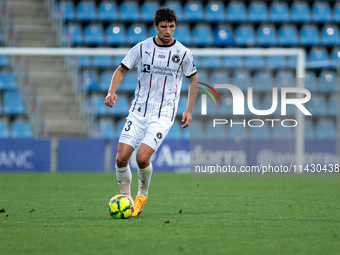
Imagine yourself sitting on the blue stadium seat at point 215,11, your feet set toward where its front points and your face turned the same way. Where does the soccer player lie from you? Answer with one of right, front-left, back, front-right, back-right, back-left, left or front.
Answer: front

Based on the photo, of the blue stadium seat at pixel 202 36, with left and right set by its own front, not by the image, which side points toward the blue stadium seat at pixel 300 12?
left

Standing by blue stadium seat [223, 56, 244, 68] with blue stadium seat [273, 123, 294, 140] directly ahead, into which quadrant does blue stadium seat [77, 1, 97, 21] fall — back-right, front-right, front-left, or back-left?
back-right

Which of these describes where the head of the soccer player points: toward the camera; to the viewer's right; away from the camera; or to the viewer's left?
toward the camera

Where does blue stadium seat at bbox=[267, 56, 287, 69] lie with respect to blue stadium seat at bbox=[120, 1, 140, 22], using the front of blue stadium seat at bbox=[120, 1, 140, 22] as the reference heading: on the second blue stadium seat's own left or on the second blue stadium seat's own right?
on the second blue stadium seat's own left

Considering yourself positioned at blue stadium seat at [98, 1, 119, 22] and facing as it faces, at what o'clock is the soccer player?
The soccer player is roughly at 12 o'clock from the blue stadium seat.

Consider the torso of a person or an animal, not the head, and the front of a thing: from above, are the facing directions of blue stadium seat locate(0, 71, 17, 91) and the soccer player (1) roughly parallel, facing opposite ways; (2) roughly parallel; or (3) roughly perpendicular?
roughly parallel

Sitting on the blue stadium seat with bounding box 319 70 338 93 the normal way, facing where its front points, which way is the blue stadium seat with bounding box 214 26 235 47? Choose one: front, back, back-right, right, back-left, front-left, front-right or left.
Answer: right

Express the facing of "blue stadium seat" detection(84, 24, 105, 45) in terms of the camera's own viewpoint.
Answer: facing the viewer

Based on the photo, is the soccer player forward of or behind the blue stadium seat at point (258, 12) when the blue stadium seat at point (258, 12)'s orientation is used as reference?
forward

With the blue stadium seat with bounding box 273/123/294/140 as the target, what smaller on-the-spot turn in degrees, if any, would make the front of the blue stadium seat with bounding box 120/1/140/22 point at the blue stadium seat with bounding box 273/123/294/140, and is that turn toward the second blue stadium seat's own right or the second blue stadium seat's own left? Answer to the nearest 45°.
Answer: approximately 45° to the second blue stadium seat's own left

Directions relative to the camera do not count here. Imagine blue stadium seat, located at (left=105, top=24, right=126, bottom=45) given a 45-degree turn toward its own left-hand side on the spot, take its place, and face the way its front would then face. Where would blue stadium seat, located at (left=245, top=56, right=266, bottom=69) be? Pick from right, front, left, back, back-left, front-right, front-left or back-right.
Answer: front-left

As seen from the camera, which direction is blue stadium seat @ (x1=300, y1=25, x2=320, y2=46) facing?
toward the camera

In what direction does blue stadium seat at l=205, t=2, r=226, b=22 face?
toward the camera

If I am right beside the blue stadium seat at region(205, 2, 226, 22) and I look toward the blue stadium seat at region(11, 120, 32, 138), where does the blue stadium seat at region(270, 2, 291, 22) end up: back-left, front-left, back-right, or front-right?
back-left

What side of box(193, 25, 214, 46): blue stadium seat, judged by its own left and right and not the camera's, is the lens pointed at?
front

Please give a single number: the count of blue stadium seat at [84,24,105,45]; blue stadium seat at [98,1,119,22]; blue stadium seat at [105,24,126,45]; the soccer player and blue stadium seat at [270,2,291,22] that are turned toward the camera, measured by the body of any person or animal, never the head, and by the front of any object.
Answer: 5

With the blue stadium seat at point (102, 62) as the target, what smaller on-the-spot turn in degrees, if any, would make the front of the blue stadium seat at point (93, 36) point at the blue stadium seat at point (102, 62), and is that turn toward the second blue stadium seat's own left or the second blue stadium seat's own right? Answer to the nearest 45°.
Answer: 0° — it already faces it

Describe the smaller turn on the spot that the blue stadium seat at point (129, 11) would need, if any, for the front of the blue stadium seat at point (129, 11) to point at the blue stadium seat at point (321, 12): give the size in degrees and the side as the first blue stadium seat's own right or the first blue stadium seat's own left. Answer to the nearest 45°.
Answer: approximately 90° to the first blue stadium seat's own left

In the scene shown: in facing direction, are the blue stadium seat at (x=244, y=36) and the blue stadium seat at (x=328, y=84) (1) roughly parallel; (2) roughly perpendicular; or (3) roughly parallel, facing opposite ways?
roughly parallel

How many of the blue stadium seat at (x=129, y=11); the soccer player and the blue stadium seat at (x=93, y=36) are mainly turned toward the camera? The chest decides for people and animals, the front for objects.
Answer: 3
